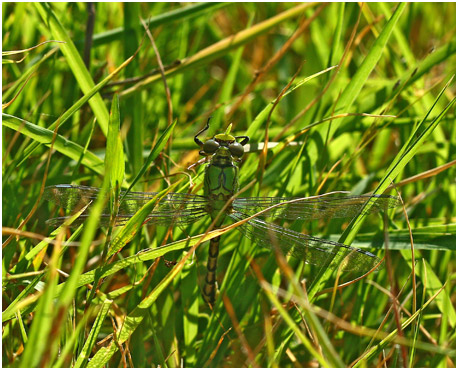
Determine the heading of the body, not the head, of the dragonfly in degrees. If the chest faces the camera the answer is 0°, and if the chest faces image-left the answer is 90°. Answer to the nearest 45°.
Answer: approximately 180°

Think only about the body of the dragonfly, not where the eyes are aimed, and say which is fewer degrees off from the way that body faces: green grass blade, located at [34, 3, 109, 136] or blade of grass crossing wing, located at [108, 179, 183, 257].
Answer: the green grass blade

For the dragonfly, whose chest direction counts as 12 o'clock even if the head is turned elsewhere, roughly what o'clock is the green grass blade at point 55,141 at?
The green grass blade is roughly at 9 o'clock from the dragonfly.
